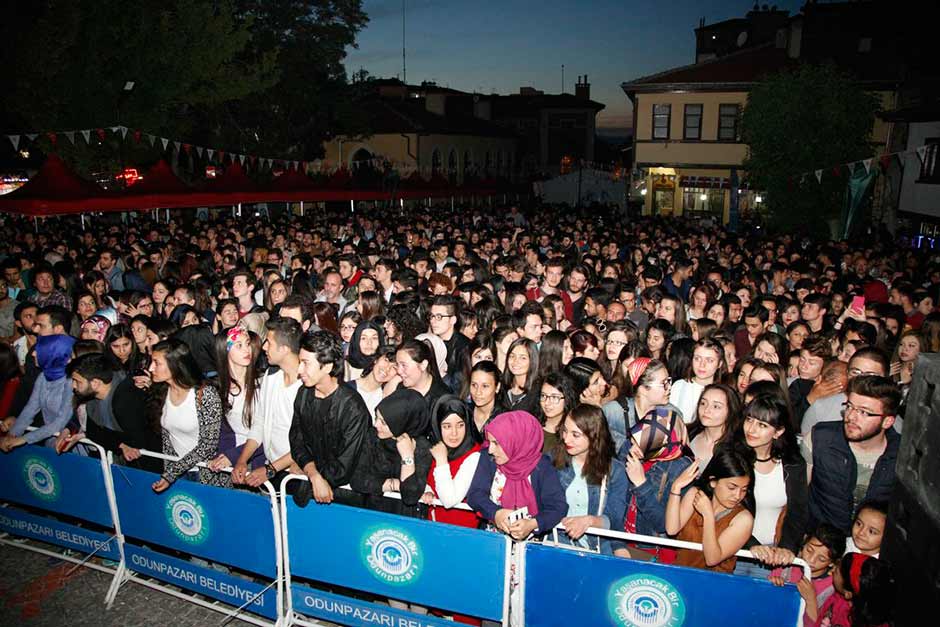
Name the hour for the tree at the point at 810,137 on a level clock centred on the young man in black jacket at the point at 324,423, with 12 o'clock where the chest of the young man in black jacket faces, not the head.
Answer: The tree is roughly at 6 o'clock from the young man in black jacket.

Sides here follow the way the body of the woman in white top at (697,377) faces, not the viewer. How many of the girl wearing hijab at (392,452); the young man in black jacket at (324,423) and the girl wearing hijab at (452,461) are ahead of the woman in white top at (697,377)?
3

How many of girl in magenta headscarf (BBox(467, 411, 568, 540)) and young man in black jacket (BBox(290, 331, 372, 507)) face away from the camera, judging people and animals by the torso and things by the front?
0

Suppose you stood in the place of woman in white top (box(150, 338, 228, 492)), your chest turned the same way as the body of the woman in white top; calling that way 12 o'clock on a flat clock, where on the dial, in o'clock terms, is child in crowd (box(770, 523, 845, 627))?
The child in crowd is roughly at 9 o'clock from the woman in white top.

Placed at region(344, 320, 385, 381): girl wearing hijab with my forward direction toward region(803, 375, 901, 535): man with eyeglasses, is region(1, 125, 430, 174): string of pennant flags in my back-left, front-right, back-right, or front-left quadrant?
back-left

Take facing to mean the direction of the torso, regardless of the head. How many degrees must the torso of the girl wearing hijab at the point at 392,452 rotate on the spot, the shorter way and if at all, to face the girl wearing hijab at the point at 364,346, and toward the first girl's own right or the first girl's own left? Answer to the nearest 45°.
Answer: approximately 135° to the first girl's own right

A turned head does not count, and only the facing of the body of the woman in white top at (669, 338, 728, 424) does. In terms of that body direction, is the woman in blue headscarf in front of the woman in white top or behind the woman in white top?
in front
